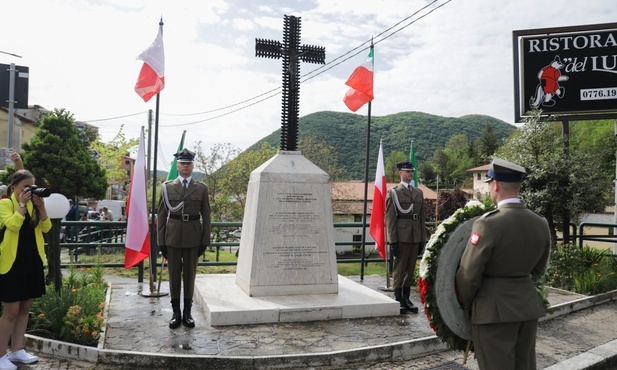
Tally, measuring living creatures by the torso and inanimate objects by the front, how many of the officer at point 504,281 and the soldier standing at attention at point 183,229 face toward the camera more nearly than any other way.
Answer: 1

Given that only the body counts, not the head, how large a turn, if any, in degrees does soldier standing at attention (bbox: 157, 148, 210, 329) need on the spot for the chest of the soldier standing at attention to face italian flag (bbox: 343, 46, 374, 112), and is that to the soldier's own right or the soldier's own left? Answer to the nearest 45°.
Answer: approximately 135° to the soldier's own left

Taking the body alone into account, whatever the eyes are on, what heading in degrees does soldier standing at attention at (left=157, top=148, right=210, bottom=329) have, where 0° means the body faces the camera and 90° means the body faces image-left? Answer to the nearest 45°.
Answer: approximately 0°

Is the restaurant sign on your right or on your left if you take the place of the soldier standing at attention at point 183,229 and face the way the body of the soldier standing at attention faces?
on your left

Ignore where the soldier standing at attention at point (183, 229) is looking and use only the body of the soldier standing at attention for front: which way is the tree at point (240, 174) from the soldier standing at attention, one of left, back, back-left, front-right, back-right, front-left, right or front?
back

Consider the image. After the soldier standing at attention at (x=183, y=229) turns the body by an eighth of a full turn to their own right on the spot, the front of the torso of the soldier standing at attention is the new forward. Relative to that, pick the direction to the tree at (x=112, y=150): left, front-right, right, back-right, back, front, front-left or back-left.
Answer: back-right

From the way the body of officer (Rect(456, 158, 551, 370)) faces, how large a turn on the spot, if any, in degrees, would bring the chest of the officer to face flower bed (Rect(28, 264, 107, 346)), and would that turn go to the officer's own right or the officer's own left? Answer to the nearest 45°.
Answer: approximately 45° to the officer's own left

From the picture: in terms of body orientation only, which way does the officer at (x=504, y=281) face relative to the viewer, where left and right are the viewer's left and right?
facing away from the viewer and to the left of the viewer

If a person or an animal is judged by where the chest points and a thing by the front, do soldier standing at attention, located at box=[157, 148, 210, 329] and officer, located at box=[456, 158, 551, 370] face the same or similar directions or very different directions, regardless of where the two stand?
very different directions

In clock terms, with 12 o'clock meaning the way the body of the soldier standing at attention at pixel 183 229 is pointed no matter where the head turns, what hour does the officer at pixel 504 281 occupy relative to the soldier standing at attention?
The officer is roughly at 11 o'clock from the soldier standing at attention.

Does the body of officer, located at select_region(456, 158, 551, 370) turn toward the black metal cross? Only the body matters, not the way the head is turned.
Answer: yes
